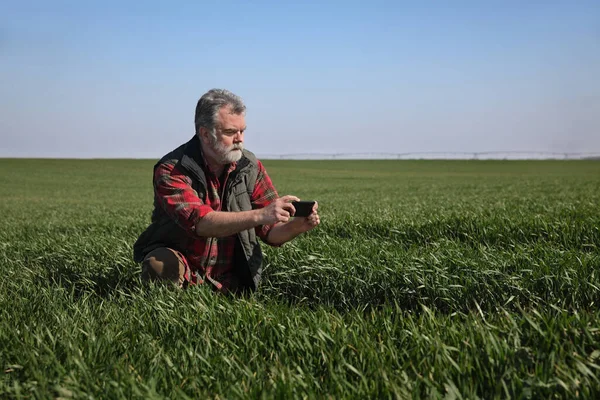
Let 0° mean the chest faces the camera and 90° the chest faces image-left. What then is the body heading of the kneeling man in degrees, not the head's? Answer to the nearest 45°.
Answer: approximately 315°
